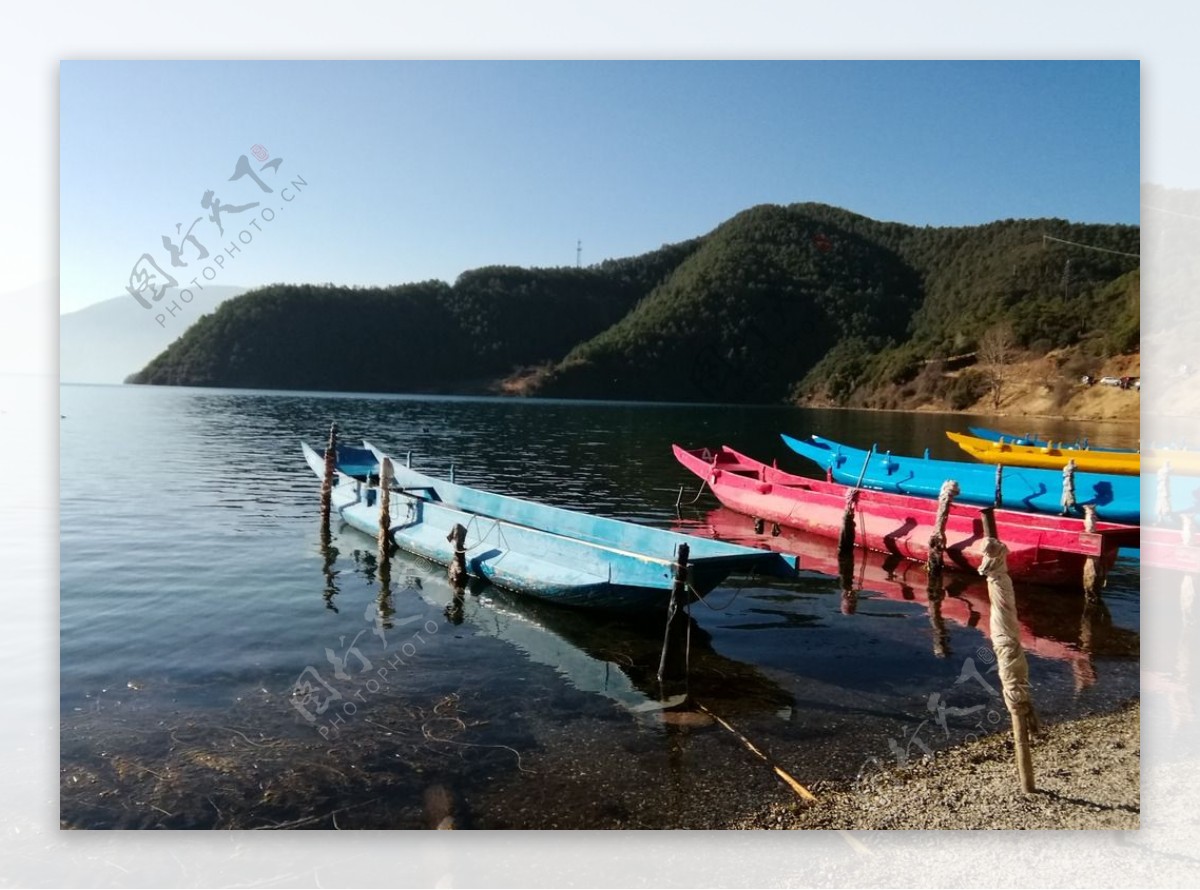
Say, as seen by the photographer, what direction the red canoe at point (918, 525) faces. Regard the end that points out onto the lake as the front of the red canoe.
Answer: facing away from the viewer and to the left of the viewer

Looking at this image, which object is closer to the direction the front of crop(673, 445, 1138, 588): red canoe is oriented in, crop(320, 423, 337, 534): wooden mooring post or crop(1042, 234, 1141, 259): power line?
the wooden mooring post

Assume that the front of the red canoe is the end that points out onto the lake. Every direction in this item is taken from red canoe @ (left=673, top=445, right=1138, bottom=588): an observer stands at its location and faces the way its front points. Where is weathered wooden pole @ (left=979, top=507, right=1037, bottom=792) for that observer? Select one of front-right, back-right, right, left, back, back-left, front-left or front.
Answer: back-left

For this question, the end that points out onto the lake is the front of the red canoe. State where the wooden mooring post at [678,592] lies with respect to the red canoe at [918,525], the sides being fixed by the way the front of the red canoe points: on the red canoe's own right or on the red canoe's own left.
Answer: on the red canoe's own left

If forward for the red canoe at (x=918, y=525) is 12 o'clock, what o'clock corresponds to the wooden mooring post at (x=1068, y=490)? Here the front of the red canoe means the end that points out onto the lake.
The wooden mooring post is roughly at 3 o'clock from the red canoe.

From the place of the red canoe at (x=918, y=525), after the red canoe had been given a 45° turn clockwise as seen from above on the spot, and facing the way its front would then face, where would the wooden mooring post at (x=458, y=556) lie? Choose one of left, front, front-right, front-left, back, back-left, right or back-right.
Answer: back-left

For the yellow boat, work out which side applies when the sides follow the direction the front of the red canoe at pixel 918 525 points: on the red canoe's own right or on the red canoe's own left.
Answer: on the red canoe's own right
